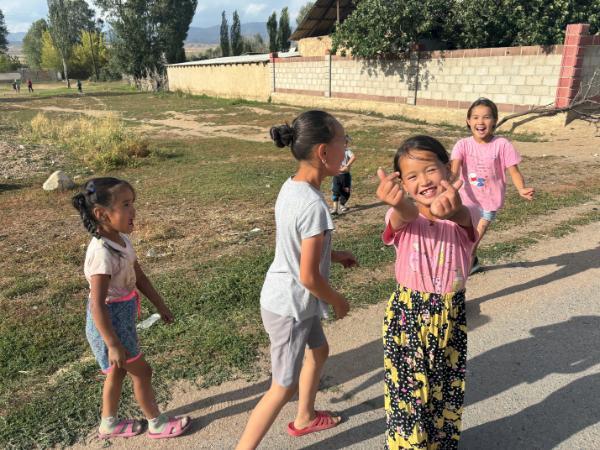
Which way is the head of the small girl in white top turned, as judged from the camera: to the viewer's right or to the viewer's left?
to the viewer's right

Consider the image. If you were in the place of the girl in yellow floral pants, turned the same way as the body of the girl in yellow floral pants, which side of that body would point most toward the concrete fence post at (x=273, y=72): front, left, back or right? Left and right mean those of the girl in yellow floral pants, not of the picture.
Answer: back

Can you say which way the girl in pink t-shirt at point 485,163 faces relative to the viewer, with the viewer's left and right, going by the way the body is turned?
facing the viewer

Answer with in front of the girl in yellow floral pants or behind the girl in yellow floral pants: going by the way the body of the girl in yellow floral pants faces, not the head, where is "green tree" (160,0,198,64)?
behind

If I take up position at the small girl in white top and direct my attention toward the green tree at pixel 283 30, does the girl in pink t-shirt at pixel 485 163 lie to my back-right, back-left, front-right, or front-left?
front-right

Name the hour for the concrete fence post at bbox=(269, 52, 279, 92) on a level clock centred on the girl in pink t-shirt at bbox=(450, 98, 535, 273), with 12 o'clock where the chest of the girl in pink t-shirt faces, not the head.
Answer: The concrete fence post is roughly at 5 o'clock from the girl in pink t-shirt.

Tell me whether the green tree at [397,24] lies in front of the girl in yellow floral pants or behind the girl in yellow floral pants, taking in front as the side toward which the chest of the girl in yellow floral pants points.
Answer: behind

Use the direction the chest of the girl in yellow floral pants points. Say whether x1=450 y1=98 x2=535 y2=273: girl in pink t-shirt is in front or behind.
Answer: behind

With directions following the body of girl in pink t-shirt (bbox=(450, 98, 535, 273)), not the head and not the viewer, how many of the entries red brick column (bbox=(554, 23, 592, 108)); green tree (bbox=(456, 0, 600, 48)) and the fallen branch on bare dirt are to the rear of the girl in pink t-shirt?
3

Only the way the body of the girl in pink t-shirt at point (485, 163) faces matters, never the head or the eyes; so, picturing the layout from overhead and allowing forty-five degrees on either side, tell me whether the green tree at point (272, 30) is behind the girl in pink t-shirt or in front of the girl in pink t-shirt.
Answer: behind

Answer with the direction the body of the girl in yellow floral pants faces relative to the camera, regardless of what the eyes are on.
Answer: toward the camera

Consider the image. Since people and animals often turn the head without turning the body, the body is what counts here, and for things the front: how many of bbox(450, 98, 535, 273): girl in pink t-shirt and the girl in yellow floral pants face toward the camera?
2

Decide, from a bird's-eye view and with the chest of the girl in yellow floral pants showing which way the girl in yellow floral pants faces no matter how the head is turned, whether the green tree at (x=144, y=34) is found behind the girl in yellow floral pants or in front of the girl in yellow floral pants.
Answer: behind
